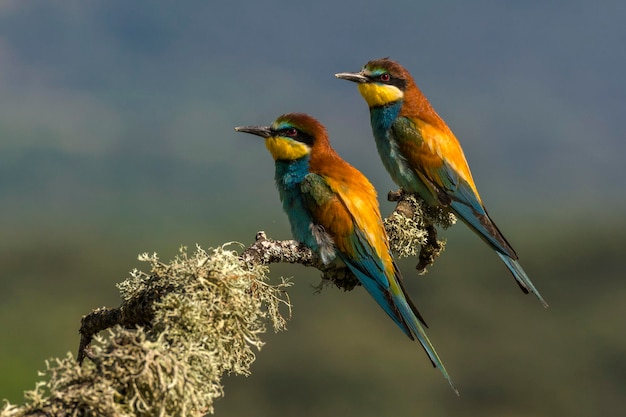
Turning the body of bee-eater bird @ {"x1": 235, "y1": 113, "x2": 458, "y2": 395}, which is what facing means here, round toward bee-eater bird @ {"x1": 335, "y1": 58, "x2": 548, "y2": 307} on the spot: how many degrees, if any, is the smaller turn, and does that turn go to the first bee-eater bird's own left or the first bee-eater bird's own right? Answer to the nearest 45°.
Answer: approximately 135° to the first bee-eater bird's own right

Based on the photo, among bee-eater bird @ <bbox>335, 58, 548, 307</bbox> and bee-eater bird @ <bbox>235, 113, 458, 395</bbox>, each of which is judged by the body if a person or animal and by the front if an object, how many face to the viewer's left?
2

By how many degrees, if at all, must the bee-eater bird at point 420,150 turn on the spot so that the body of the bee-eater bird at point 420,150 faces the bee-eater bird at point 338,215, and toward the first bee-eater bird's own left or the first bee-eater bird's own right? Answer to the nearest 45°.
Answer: approximately 45° to the first bee-eater bird's own left

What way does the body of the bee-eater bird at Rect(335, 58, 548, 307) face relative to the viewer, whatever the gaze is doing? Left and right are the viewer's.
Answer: facing to the left of the viewer

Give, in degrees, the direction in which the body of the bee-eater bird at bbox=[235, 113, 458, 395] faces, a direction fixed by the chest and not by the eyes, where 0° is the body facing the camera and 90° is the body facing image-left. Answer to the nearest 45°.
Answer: approximately 90°
